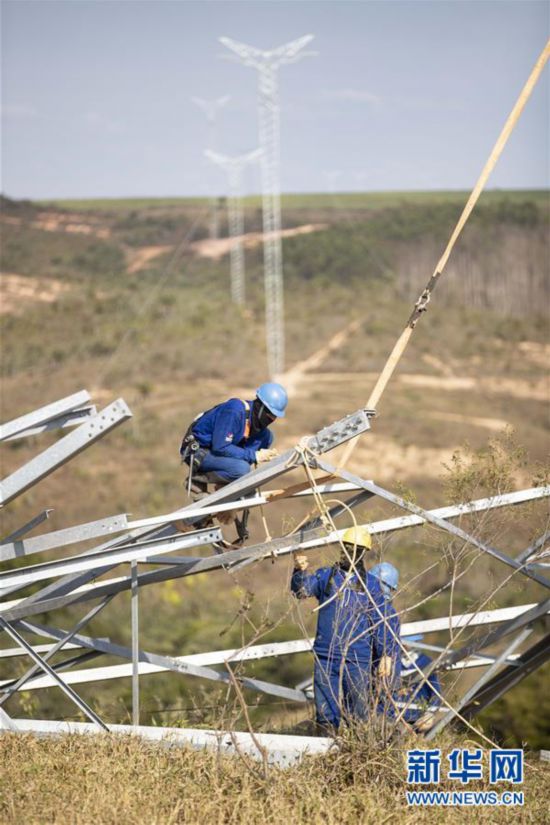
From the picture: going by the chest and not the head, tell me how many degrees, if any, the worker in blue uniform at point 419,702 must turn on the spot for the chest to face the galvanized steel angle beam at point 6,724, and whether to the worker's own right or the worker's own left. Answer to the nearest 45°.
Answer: approximately 45° to the worker's own left

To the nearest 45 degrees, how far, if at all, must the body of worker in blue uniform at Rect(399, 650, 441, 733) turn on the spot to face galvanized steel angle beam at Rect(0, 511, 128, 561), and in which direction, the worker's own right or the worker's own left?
approximately 45° to the worker's own left

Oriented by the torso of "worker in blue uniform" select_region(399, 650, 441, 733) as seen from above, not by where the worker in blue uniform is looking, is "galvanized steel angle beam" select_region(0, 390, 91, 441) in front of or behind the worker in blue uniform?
in front

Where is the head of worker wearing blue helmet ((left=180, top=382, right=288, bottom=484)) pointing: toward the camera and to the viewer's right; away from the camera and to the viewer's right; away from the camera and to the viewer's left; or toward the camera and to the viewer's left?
toward the camera and to the viewer's right

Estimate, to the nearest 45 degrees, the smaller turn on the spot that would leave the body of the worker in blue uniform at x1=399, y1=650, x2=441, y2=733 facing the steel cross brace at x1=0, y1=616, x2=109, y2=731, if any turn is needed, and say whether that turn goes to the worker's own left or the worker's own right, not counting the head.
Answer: approximately 45° to the worker's own left
